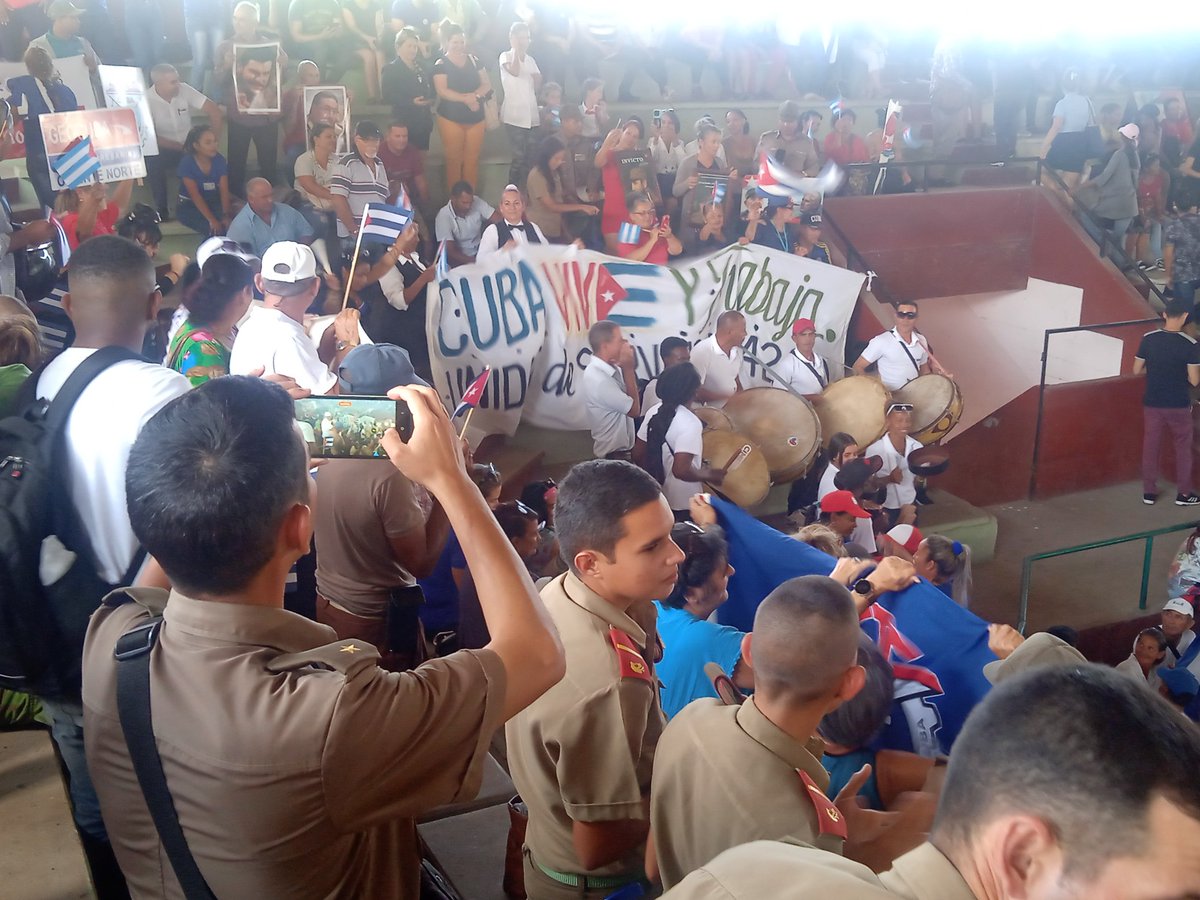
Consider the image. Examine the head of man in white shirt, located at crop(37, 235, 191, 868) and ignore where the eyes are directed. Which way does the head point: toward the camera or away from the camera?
away from the camera

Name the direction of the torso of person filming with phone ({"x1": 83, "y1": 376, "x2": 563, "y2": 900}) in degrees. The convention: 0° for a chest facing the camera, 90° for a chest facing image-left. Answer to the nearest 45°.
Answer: approximately 225°

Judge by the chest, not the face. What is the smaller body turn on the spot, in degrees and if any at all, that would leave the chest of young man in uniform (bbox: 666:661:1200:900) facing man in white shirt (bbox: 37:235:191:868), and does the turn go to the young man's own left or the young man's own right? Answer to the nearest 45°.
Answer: approximately 135° to the young man's own left

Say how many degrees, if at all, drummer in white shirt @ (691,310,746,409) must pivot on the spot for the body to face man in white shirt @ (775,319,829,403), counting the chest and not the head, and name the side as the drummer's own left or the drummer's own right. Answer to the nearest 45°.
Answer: approximately 90° to the drummer's own left

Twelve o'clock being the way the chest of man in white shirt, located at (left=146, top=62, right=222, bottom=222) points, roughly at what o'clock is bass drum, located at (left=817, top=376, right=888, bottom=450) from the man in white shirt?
The bass drum is roughly at 11 o'clock from the man in white shirt.

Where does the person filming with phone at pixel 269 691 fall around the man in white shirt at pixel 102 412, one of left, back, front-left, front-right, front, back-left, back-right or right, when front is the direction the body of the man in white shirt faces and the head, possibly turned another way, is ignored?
back

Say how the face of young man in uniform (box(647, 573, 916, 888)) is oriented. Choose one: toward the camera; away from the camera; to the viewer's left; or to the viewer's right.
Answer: away from the camera

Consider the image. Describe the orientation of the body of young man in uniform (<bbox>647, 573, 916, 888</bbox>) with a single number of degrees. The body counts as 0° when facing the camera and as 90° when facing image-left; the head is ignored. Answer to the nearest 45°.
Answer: approximately 225°

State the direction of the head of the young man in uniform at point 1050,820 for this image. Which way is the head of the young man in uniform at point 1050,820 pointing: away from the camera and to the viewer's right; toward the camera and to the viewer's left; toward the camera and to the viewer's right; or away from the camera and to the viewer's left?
away from the camera and to the viewer's right
